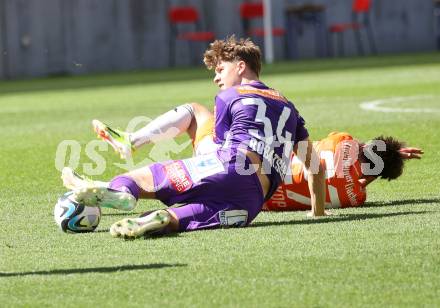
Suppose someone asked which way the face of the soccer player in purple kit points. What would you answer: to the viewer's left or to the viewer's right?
to the viewer's left

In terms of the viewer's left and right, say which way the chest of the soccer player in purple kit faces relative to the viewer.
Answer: facing away from the viewer and to the left of the viewer
